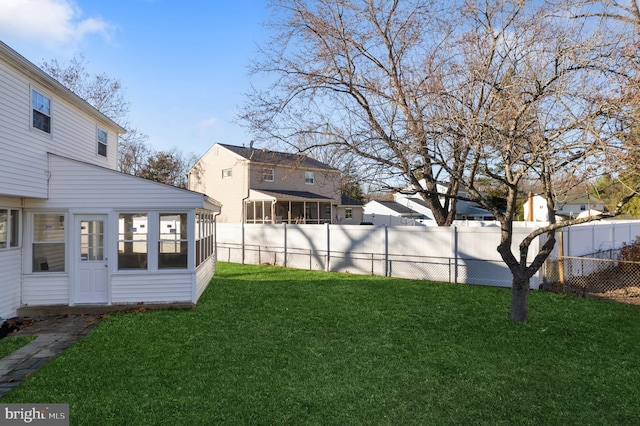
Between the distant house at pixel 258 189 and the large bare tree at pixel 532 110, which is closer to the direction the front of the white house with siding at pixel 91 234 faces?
the large bare tree

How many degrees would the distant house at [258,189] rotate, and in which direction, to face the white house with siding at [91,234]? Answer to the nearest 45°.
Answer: approximately 135° to its left

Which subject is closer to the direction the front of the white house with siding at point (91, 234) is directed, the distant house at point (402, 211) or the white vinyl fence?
the white vinyl fence

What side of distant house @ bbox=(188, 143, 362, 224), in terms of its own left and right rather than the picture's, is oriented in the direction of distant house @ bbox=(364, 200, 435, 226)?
right

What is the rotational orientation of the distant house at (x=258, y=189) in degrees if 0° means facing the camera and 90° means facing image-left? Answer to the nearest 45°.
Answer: approximately 135°
